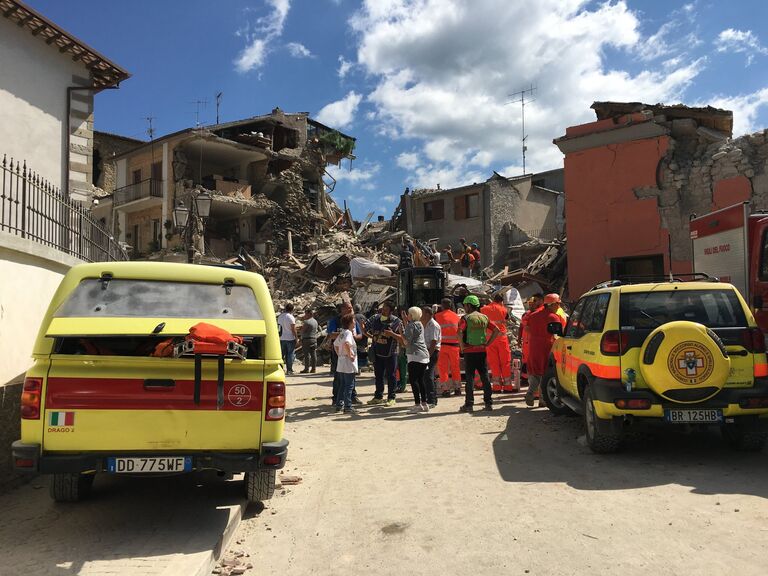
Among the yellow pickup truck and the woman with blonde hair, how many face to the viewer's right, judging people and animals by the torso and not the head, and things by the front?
0

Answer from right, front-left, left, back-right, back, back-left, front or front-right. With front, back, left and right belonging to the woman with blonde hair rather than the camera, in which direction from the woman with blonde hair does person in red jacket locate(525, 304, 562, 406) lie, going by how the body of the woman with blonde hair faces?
back-right

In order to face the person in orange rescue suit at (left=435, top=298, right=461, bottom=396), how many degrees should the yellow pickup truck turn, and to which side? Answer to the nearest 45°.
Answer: approximately 45° to its right

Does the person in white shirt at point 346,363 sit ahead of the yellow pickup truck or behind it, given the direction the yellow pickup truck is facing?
ahead

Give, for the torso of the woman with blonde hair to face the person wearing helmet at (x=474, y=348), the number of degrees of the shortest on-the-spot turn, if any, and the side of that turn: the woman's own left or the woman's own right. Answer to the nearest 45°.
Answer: approximately 135° to the woman's own right

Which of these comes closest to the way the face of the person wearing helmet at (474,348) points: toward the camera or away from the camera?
away from the camera

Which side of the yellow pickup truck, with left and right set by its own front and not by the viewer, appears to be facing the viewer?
back

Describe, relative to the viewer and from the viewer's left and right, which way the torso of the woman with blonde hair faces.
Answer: facing away from the viewer and to the left of the viewer

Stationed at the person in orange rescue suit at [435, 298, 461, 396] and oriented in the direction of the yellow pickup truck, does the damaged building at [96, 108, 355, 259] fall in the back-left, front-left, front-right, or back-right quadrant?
back-right

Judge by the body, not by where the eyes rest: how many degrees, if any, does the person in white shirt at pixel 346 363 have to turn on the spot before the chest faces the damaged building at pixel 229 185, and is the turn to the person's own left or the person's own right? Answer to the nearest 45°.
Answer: approximately 90° to the person's own left
